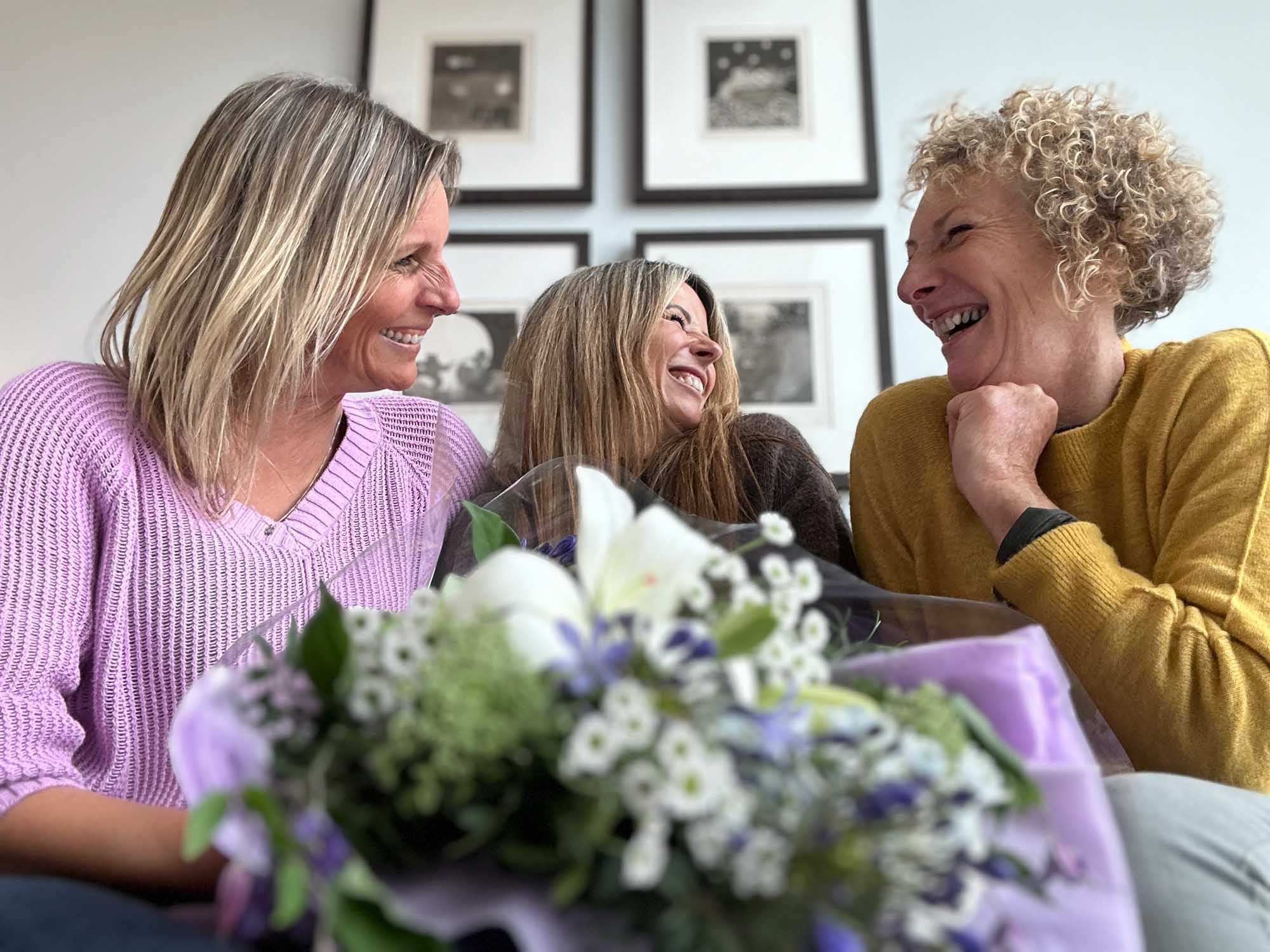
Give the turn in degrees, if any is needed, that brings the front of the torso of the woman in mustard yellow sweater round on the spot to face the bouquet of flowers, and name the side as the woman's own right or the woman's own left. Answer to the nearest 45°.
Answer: approximately 45° to the woman's own left

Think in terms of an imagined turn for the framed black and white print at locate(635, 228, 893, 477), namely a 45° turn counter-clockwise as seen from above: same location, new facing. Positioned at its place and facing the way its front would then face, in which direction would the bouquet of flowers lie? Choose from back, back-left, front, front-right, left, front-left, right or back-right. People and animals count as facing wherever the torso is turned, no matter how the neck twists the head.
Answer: front-right

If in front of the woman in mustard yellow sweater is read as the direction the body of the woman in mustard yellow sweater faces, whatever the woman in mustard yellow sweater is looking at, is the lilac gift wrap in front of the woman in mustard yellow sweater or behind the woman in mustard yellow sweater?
in front

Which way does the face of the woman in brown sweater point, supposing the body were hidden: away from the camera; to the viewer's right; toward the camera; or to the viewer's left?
to the viewer's right

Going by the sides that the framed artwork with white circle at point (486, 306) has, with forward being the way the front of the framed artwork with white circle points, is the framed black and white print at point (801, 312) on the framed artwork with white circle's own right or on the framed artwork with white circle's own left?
on the framed artwork with white circle's own left

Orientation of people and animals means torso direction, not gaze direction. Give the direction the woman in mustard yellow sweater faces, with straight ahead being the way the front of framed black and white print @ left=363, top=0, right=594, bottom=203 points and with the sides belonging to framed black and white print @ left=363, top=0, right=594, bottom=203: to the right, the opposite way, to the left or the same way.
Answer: to the right

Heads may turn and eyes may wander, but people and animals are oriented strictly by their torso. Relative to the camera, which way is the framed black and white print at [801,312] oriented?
toward the camera

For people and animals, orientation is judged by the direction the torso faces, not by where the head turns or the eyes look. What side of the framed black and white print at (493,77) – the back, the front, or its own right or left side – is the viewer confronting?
front

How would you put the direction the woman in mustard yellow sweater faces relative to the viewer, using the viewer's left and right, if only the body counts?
facing the viewer and to the left of the viewer

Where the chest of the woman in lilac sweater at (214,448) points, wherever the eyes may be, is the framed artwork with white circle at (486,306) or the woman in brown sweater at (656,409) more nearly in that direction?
the woman in brown sweater

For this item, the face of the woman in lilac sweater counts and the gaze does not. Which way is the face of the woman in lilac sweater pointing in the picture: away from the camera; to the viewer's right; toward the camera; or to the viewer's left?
to the viewer's right

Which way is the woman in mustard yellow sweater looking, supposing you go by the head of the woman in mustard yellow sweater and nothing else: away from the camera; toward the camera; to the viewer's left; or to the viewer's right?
to the viewer's left

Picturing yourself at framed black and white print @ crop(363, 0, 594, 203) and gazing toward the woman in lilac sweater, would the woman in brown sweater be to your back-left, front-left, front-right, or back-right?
front-left

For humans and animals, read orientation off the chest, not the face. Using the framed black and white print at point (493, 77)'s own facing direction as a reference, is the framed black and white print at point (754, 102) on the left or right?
on its left
